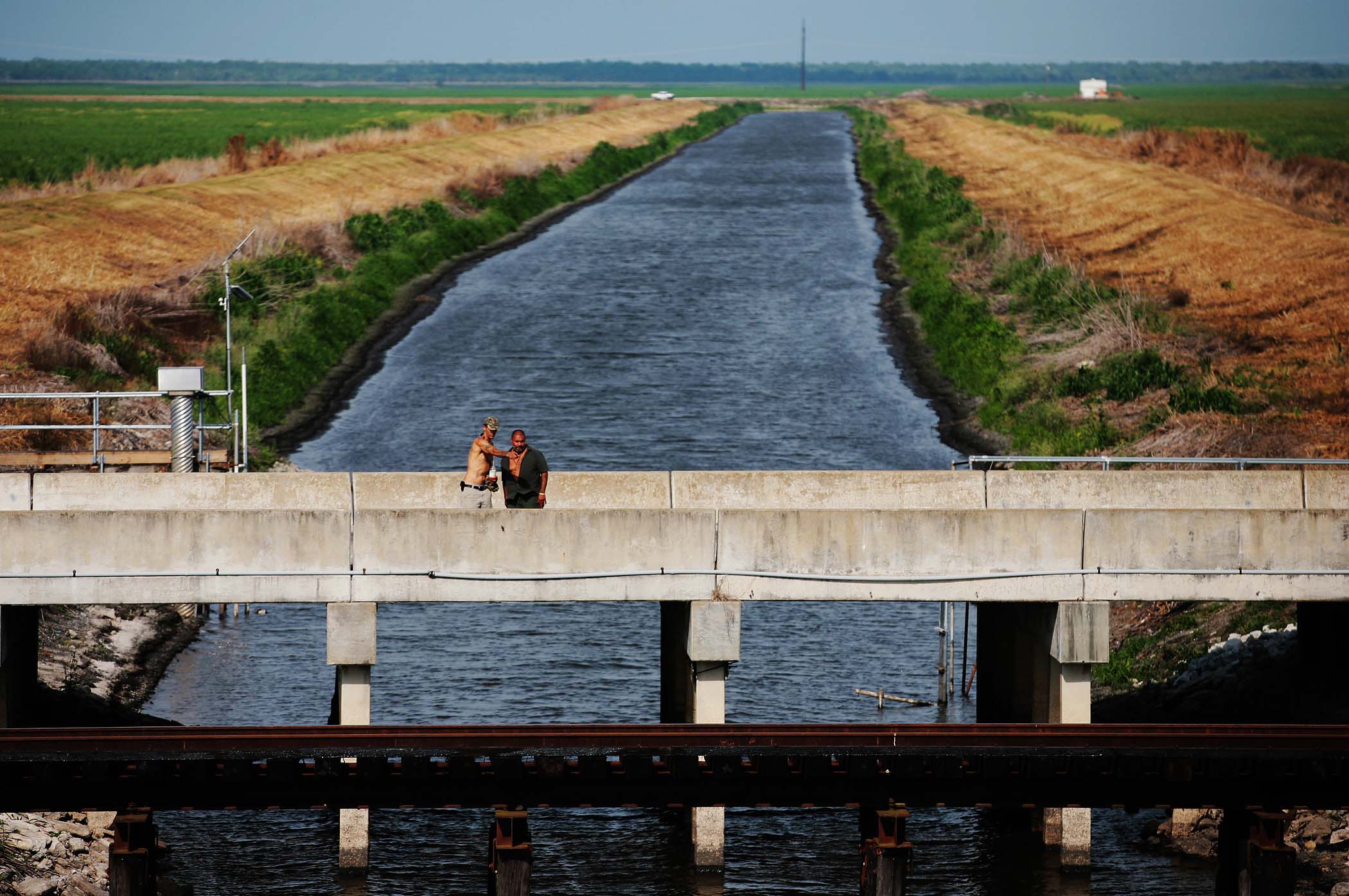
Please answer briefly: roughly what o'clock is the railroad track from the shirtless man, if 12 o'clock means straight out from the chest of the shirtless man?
The railroad track is roughly at 1 o'clock from the shirtless man.

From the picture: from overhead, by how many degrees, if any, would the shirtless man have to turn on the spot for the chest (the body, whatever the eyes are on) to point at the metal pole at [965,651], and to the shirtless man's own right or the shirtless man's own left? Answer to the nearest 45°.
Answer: approximately 90° to the shirtless man's own left

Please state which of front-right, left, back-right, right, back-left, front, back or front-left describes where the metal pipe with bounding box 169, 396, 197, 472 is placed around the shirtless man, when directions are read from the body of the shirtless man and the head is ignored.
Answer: back

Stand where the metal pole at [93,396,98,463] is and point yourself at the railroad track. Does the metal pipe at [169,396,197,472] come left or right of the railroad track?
left

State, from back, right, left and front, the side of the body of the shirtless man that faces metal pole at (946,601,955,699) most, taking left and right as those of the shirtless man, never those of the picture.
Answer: left

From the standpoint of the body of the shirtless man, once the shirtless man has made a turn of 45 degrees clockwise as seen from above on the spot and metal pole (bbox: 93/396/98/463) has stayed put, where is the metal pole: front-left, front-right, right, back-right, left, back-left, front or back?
back-right

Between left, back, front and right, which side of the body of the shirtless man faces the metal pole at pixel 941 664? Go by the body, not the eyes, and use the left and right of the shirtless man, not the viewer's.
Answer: left

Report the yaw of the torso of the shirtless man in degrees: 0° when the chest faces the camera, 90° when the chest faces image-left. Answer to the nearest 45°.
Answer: approximately 315°

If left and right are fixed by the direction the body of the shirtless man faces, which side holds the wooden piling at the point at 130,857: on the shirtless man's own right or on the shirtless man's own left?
on the shirtless man's own right

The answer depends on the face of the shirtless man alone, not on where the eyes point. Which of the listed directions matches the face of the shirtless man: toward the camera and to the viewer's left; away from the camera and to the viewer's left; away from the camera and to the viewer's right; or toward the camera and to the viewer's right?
toward the camera and to the viewer's right

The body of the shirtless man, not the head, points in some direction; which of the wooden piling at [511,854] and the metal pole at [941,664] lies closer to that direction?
the wooden piling

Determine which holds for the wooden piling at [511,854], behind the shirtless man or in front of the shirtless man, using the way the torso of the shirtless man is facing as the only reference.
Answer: in front

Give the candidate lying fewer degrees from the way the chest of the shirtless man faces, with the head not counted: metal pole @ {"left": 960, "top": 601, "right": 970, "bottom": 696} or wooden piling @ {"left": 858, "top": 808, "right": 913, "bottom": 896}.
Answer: the wooden piling
